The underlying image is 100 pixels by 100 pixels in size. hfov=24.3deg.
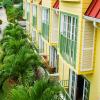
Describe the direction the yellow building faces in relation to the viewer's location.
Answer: facing the viewer and to the left of the viewer

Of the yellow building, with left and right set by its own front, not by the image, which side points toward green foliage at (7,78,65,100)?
front
